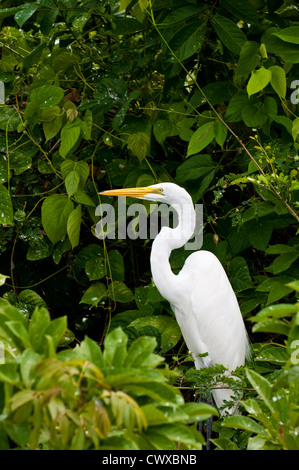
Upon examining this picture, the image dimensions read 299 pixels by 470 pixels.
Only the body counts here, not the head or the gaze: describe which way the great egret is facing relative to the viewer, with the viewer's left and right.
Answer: facing to the left of the viewer

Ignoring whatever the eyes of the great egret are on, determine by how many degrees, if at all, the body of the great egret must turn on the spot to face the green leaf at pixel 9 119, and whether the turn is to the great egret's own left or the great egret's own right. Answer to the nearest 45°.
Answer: approximately 45° to the great egret's own right

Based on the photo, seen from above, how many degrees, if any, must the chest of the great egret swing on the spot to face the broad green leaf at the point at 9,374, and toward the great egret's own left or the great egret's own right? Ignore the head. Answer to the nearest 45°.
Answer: approximately 90° to the great egret's own left

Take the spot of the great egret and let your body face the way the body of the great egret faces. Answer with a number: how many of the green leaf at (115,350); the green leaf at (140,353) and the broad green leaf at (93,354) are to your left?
3
